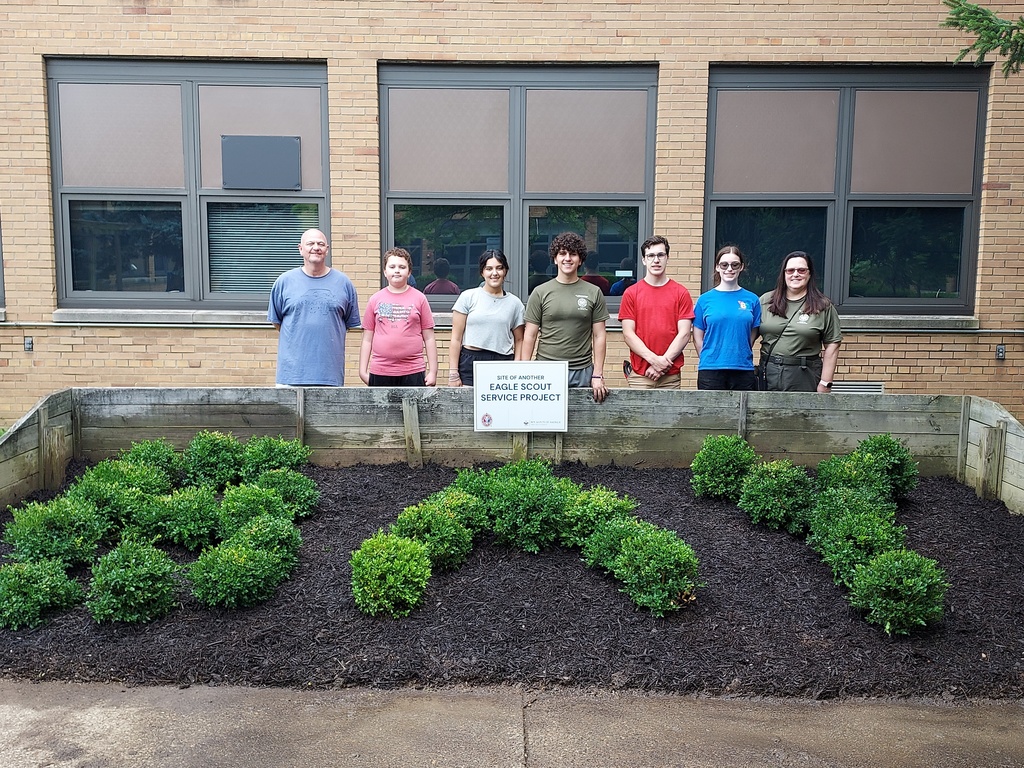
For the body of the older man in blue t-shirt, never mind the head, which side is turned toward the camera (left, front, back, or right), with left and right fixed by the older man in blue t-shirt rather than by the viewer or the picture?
front

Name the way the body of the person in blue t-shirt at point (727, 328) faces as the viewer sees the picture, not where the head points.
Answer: toward the camera

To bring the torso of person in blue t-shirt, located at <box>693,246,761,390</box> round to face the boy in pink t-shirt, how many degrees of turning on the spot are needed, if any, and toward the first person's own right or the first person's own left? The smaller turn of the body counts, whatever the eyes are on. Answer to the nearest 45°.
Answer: approximately 90° to the first person's own right

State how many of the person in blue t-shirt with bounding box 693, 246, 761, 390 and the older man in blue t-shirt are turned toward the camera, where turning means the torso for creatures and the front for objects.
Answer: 2

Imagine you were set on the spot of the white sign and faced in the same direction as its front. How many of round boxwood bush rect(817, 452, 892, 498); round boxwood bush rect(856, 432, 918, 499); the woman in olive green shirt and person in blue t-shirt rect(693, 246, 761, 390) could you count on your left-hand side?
4

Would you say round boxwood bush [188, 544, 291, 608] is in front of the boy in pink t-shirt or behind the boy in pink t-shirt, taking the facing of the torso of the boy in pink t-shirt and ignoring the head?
in front

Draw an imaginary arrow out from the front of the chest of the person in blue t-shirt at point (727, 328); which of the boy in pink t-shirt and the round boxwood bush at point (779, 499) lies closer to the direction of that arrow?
the round boxwood bush

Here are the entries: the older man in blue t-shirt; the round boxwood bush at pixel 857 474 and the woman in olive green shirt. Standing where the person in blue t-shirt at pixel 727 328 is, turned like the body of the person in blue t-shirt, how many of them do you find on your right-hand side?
1

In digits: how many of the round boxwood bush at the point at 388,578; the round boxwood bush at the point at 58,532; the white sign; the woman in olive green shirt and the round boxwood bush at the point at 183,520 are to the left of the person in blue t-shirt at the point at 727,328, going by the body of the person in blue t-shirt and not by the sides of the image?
1

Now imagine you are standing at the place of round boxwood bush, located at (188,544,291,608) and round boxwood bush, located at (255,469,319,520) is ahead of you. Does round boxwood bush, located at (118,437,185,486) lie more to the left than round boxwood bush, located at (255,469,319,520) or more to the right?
left

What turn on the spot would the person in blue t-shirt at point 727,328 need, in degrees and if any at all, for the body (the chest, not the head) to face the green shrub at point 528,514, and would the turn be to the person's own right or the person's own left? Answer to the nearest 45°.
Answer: approximately 45° to the person's own right

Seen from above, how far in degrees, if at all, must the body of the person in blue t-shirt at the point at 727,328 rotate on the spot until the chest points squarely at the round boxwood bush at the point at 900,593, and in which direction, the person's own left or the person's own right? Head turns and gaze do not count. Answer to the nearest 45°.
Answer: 0° — they already face it

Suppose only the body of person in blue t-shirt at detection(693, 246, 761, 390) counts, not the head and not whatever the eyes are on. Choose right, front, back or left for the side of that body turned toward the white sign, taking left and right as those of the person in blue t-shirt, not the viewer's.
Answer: right

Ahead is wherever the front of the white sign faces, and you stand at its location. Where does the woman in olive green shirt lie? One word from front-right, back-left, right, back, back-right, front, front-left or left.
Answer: left
